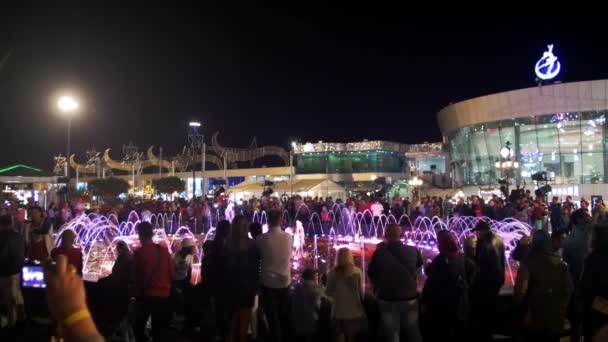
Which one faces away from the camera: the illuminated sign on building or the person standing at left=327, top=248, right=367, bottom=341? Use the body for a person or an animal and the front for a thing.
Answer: the person standing

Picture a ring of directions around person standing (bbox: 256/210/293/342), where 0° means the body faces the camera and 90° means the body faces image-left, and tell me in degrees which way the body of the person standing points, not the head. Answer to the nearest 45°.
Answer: approximately 180°

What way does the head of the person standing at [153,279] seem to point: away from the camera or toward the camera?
away from the camera

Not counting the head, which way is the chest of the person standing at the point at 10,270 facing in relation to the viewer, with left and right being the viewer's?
facing away from the viewer

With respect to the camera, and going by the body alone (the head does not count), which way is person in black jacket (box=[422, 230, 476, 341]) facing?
away from the camera

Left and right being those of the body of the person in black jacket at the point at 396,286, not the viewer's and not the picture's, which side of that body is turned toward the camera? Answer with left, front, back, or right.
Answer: back

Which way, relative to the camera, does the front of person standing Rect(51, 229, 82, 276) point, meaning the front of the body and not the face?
away from the camera

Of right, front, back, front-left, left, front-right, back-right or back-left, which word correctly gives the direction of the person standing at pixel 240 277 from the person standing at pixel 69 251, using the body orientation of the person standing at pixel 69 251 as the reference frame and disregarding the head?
back-right

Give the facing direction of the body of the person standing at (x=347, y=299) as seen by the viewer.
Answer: away from the camera

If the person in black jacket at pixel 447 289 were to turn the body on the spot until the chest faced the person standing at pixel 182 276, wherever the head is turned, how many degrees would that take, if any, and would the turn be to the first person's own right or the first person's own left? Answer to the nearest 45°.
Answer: approximately 90° to the first person's own left

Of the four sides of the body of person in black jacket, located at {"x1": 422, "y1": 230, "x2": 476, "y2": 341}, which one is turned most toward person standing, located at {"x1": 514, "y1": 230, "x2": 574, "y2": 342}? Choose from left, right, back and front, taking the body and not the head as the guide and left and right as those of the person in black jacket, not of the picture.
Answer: right

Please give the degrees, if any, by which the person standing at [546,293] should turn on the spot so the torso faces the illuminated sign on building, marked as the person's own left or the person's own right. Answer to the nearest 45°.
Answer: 0° — they already face it

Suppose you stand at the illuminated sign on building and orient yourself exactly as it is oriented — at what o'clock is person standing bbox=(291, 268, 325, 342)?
The person standing is roughly at 12 o'clock from the illuminated sign on building.

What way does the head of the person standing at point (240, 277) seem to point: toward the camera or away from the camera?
away from the camera

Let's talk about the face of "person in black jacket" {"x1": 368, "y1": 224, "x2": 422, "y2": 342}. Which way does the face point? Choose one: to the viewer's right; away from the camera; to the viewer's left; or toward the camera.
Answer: away from the camera
